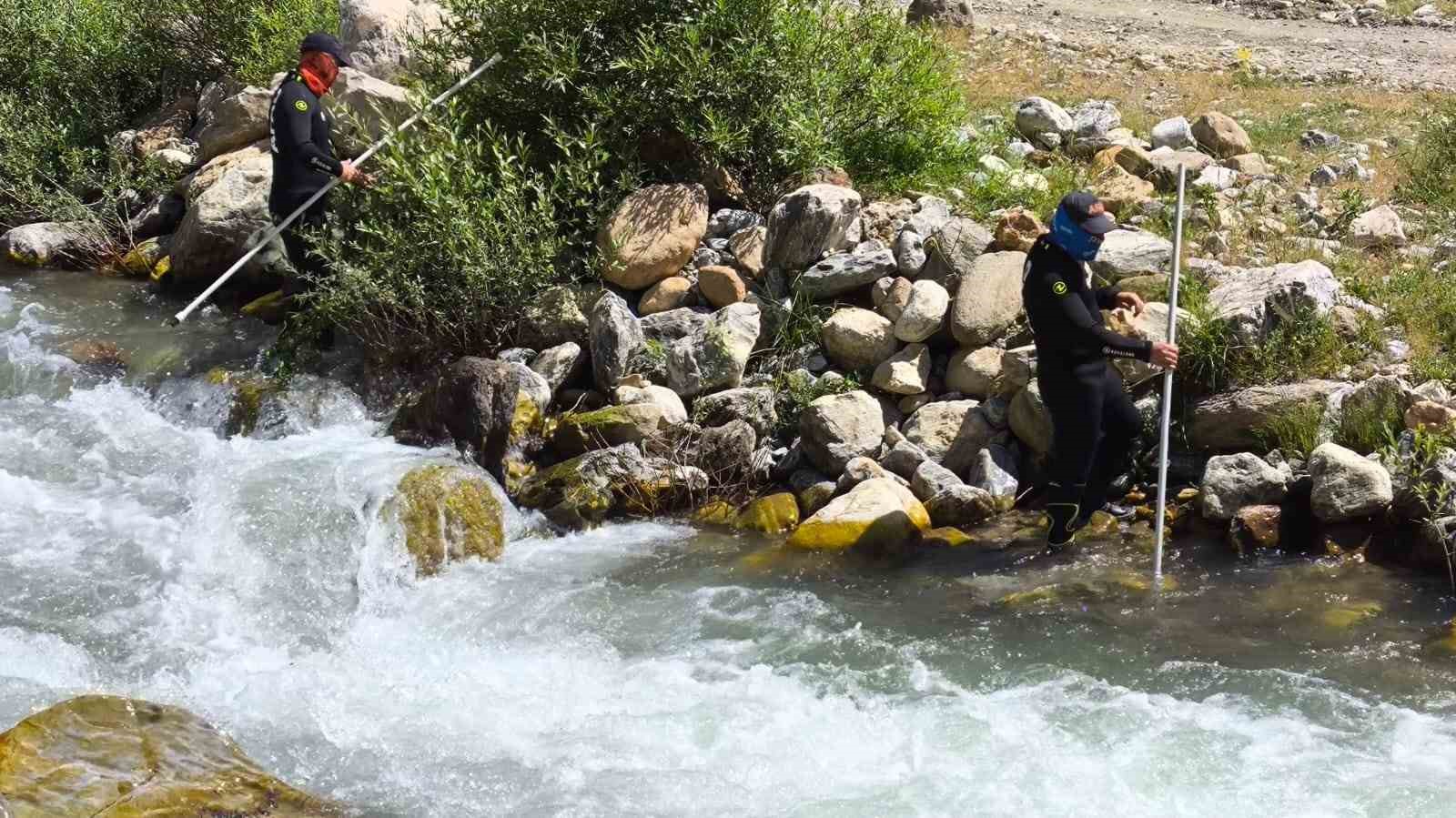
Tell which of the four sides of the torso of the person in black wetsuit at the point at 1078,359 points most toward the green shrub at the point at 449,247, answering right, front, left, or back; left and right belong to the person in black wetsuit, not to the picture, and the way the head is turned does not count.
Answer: back

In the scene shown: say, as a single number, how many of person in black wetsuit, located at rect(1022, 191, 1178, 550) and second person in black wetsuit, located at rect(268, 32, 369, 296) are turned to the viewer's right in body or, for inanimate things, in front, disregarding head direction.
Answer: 2

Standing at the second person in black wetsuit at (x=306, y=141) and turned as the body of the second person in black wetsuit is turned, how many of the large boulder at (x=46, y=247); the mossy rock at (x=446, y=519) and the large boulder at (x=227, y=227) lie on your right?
1

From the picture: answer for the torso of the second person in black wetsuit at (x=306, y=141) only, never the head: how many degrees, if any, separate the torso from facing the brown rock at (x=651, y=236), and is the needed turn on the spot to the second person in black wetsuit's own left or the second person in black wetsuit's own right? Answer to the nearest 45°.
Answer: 0° — they already face it

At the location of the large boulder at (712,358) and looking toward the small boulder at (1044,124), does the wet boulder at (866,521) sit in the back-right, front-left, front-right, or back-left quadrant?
back-right

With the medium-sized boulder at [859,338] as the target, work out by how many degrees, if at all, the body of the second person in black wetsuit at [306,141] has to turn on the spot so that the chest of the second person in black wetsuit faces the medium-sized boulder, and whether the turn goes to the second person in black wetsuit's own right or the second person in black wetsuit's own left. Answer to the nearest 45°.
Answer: approximately 45° to the second person in black wetsuit's own right

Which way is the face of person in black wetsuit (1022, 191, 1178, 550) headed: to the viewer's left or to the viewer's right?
to the viewer's right

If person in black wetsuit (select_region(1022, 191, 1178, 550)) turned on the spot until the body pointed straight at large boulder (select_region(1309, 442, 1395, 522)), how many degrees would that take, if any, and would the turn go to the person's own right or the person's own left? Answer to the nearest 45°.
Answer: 0° — they already face it

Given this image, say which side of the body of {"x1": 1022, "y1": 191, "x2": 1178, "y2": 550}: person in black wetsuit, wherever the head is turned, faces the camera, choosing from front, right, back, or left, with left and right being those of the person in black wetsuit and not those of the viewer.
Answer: right

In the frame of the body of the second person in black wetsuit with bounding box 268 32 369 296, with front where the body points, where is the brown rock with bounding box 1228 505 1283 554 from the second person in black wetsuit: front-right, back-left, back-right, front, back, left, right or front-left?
front-right

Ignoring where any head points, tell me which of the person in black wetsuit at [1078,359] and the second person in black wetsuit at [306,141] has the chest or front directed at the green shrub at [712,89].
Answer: the second person in black wetsuit

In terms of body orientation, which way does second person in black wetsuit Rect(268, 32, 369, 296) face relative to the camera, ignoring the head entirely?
to the viewer's right
